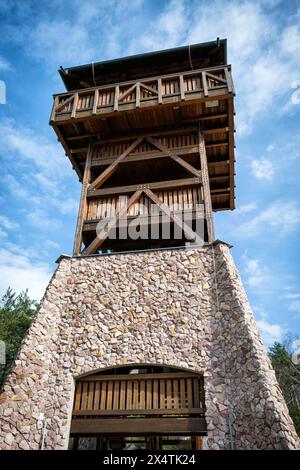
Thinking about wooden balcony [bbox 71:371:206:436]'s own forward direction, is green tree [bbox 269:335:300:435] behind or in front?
behind

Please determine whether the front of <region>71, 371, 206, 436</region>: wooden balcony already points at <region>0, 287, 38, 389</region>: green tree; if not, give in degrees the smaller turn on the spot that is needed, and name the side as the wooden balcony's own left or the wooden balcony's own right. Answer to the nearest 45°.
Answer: approximately 135° to the wooden balcony's own right

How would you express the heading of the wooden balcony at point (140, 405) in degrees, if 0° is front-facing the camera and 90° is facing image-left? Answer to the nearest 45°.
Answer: approximately 0°
